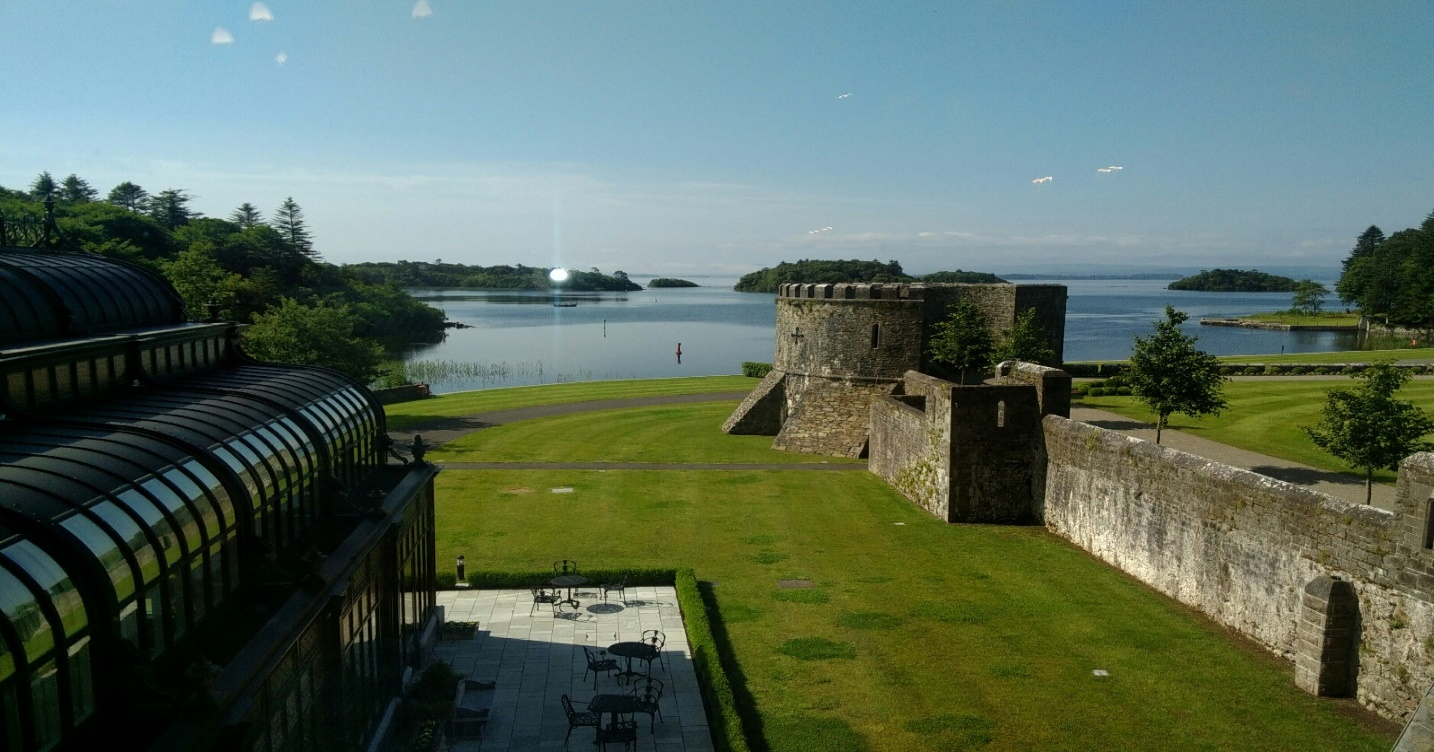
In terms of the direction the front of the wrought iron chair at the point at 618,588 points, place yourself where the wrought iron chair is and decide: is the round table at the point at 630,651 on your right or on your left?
on your left

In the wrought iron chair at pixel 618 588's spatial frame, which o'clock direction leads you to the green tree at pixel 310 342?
The green tree is roughly at 2 o'clock from the wrought iron chair.

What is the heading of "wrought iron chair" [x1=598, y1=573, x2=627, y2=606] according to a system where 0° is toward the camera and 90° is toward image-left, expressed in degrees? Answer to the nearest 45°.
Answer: approximately 90°

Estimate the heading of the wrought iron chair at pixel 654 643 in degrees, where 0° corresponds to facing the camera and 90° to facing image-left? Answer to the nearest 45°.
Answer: approximately 45°

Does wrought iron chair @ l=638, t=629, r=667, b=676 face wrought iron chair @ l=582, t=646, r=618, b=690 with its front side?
yes

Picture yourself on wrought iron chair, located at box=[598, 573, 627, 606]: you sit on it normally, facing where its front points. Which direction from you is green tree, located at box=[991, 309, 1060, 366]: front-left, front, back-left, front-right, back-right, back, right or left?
back-right
